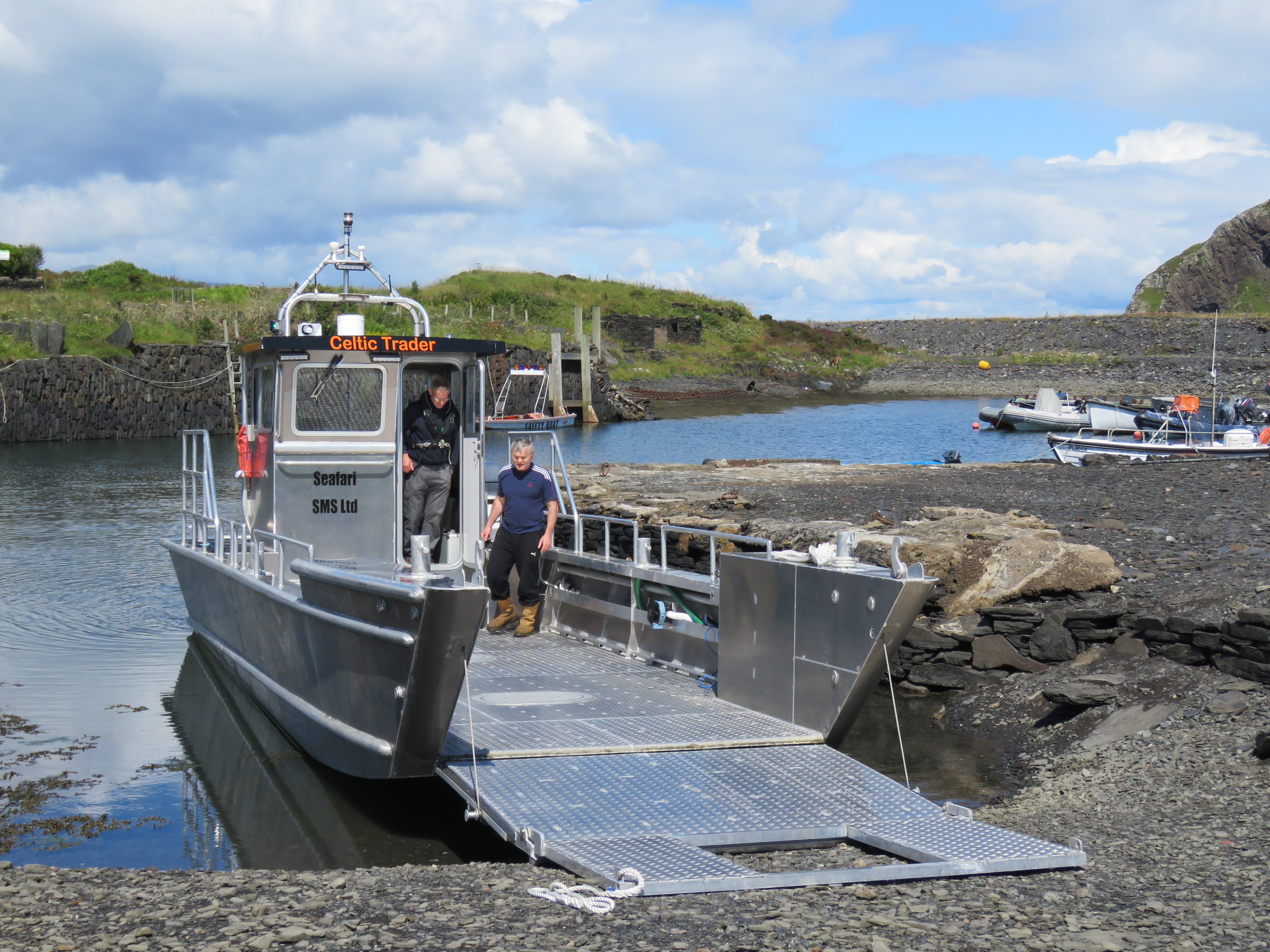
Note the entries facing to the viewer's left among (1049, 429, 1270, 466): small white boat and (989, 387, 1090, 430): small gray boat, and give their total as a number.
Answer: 2

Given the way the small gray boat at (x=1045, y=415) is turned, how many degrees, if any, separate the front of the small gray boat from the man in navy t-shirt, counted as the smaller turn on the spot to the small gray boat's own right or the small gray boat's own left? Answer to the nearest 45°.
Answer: approximately 90° to the small gray boat's own left

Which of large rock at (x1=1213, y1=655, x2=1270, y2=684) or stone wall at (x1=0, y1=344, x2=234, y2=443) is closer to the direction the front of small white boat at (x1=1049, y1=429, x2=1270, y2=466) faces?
the stone wall

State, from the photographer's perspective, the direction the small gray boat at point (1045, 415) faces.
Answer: facing to the left of the viewer

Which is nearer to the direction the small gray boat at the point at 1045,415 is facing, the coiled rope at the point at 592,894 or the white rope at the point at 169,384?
the white rope

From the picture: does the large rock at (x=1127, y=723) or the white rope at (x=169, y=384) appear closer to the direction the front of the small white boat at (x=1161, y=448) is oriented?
the white rope

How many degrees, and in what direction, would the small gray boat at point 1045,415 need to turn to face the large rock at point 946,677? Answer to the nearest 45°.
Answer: approximately 90° to its left

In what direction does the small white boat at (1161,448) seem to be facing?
to the viewer's left

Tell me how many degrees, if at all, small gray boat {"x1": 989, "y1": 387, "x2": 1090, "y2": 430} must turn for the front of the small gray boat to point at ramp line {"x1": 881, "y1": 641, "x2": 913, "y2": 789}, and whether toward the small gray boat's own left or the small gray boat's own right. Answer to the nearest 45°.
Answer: approximately 90° to the small gray boat's own left

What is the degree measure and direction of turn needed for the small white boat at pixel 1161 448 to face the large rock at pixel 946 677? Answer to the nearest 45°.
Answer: approximately 90° to its left

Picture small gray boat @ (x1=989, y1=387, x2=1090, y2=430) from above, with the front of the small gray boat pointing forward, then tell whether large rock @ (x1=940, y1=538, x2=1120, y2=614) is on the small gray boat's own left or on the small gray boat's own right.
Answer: on the small gray boat's own left

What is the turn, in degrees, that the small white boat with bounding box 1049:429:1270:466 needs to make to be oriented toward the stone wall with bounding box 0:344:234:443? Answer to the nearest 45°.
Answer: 0° — it already faces it

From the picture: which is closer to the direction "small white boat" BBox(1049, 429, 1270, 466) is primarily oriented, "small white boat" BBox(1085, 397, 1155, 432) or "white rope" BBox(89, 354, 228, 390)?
the white rope

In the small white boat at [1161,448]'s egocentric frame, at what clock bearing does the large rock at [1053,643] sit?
The large rock is roughly at 9 o'clock from the small white boat.
